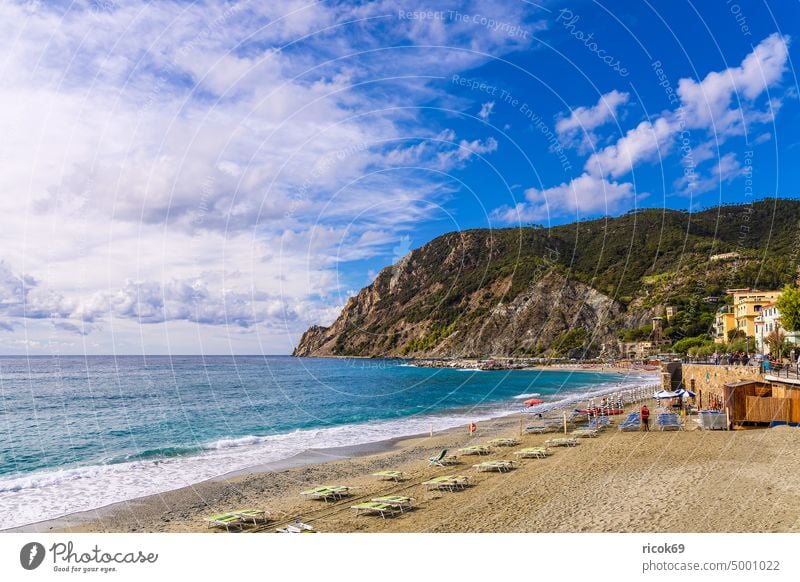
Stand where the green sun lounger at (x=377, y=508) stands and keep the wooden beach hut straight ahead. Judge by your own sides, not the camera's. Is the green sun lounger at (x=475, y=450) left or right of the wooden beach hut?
left

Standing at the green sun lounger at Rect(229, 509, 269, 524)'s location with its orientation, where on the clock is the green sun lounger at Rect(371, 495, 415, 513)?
the green sun lounger at Rect(371, 495, 415, 513) is roughly at 6 o'clock from the green sun lounger at Rect(229, 509, 269, 524).

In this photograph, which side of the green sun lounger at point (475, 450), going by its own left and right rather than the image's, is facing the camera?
left

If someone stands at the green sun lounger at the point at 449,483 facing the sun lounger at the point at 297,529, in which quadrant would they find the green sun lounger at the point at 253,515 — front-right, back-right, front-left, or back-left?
front-right

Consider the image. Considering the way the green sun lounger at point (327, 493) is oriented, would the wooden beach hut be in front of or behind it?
behind

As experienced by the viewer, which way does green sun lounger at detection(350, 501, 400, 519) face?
facing to the left of the viewer

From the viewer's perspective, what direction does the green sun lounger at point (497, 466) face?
to the viewer's left

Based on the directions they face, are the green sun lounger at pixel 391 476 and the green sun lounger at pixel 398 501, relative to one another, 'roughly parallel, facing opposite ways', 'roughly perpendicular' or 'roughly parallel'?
roughly parallel

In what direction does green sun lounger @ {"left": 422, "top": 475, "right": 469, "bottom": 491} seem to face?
to the viewer's left

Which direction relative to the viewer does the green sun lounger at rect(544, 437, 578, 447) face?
to the viewer's left

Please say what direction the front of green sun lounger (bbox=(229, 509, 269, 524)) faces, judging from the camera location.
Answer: facing to the left of the viewer

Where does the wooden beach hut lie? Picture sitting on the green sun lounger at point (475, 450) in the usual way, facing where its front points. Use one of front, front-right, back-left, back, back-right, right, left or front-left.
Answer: back

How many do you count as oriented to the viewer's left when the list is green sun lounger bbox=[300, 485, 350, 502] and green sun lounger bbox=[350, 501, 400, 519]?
2

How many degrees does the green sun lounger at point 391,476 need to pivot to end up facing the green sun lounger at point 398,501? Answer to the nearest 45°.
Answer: approximately 90° to its left

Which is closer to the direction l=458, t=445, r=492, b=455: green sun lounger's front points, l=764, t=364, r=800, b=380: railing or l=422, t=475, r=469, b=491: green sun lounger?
the green sun lounger

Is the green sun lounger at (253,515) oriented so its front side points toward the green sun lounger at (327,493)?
no

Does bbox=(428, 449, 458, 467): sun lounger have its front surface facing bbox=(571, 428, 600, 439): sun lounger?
no

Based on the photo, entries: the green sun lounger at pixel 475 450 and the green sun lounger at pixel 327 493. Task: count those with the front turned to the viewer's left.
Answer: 2

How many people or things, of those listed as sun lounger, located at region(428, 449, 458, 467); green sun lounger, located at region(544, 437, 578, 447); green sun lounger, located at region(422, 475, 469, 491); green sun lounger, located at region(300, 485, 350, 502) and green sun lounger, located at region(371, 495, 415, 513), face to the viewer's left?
5
